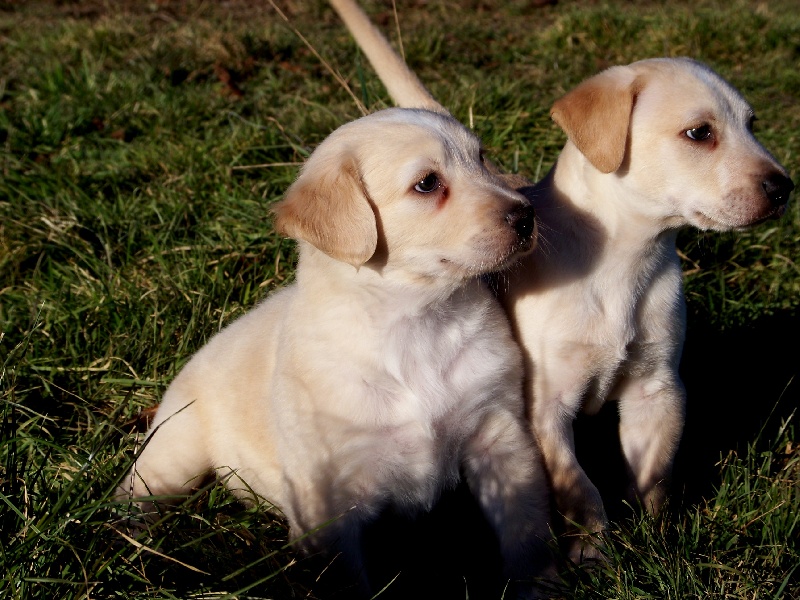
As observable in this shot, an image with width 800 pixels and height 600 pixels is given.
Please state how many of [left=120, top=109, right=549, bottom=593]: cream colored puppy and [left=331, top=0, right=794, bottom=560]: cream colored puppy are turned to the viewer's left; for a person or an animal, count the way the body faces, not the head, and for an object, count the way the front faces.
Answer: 0

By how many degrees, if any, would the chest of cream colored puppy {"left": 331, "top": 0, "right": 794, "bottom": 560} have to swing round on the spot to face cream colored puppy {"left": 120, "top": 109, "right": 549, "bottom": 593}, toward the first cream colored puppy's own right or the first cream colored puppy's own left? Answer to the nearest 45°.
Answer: approximately 135° to the first cream colored puppy's own right

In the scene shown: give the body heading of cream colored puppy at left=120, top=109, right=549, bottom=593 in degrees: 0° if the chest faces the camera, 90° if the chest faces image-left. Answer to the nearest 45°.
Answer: approximately 315°

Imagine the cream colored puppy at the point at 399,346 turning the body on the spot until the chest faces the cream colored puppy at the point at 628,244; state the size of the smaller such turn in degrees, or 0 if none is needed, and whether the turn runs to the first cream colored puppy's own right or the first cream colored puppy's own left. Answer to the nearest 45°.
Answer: approximately 45° to the first cream colored puppy's own left

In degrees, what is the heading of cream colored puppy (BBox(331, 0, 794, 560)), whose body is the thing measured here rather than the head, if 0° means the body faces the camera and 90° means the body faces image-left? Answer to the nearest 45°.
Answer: approximately 315°
